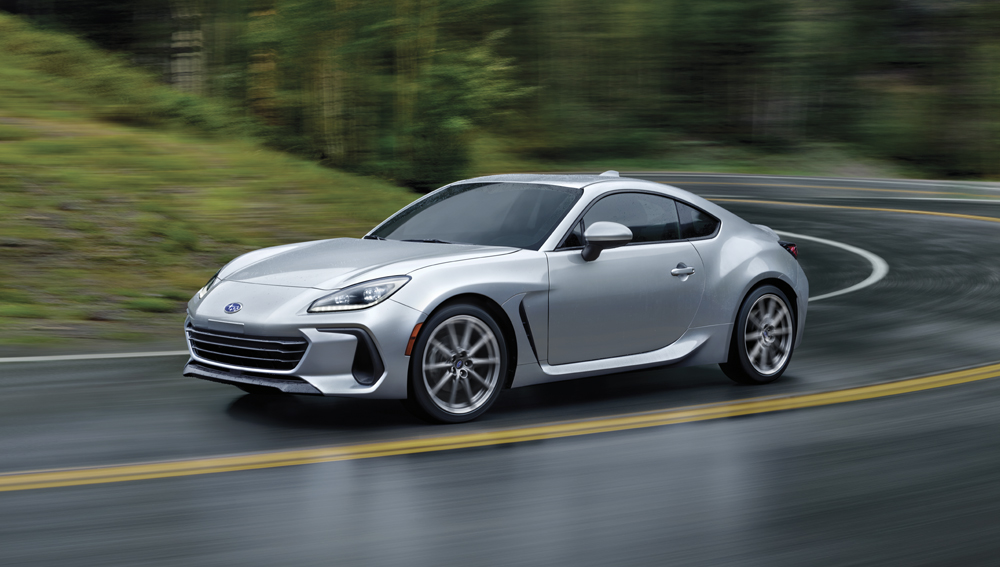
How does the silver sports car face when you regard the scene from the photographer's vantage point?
facing the viewer and to the left of the viewer
